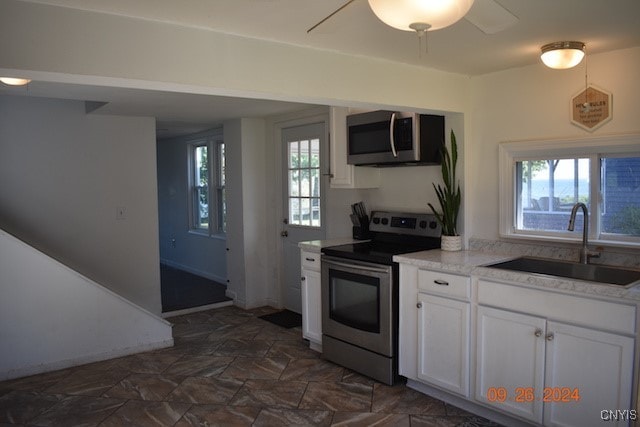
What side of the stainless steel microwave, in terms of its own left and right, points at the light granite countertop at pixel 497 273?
left

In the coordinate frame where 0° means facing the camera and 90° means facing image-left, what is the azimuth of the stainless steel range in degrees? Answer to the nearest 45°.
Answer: approximately 45°

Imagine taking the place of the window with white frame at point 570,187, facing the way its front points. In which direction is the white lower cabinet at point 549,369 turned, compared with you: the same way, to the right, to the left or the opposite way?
the same way

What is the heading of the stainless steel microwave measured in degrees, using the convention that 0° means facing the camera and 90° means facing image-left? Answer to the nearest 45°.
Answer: approximately 45°

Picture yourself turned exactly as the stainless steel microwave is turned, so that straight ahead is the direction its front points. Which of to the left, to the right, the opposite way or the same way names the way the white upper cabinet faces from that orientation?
the same way

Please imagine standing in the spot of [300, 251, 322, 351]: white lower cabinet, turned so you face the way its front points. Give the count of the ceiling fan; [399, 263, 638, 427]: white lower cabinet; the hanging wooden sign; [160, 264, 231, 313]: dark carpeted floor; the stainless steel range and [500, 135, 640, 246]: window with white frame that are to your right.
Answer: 1

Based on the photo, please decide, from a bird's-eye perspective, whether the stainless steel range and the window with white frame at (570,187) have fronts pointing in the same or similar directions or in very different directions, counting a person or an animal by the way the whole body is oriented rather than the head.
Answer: same or similar directions

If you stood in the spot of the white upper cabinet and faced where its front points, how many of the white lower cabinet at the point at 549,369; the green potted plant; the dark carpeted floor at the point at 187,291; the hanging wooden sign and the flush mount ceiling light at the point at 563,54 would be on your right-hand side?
1

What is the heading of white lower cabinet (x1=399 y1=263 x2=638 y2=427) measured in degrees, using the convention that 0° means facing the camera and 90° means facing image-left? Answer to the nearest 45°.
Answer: approximately 45°

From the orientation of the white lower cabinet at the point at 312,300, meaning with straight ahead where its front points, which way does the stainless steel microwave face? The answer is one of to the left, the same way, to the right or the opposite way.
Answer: the same way

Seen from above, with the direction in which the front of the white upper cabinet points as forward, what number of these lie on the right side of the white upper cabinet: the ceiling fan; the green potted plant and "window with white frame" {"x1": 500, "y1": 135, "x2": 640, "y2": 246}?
0

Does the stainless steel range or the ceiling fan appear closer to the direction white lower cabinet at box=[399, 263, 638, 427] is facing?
the ceiling fan

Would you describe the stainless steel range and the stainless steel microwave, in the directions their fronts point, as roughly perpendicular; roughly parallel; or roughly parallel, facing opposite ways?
roughly parallel

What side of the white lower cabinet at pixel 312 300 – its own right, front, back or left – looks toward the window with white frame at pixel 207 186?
right

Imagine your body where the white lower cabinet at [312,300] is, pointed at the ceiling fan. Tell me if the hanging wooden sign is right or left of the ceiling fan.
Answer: left

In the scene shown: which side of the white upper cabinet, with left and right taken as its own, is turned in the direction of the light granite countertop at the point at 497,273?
left

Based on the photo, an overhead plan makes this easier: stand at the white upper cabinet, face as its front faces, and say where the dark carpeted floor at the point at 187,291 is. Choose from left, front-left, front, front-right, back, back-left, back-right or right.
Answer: right

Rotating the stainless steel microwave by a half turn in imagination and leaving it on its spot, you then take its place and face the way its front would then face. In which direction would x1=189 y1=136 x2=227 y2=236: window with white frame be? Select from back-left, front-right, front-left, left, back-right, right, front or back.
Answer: left
